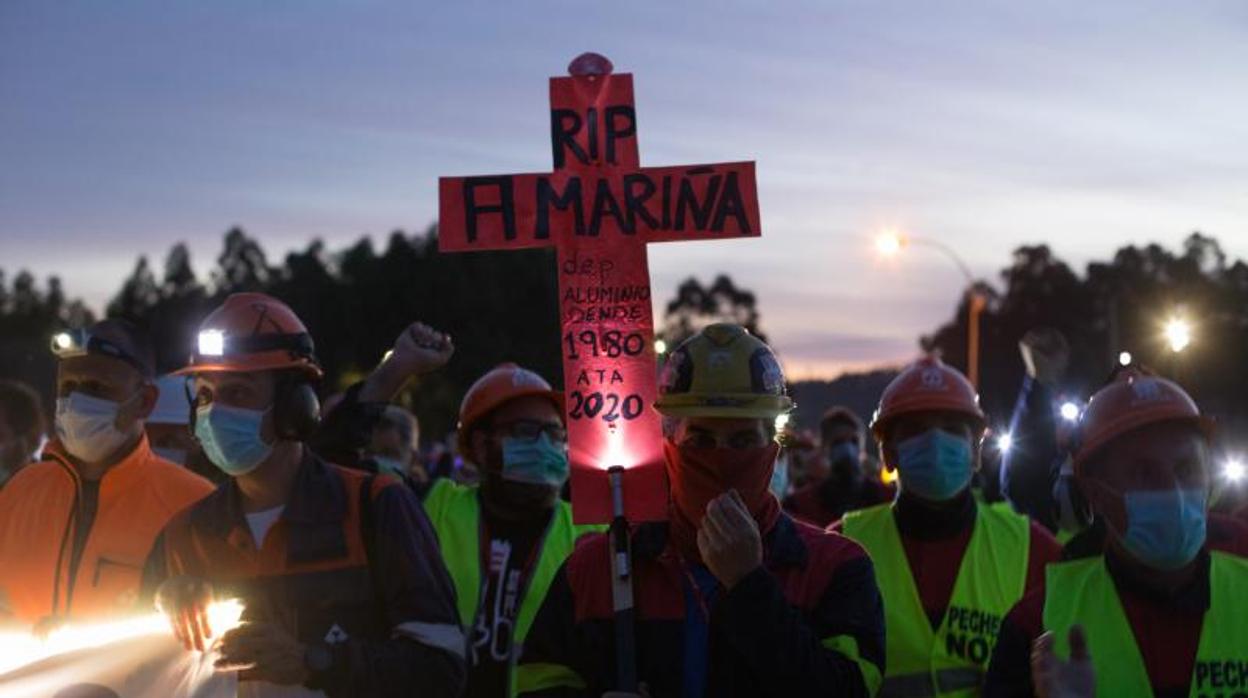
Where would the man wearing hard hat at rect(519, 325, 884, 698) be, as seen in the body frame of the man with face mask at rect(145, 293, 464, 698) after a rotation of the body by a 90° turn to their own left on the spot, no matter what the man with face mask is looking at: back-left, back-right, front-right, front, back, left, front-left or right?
front

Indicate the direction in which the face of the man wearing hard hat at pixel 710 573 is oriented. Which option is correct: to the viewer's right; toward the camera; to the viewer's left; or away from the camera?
toward the camera

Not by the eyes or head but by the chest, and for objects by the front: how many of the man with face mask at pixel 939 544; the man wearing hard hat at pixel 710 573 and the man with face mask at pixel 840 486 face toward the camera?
3

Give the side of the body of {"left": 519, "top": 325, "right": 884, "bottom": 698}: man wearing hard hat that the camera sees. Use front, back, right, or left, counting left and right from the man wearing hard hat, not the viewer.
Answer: front

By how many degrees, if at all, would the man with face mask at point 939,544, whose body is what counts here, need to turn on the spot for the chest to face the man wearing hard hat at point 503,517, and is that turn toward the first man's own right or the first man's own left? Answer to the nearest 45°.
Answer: approximately 90° to the first man's own right

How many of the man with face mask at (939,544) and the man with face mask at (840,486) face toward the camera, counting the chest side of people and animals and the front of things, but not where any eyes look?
2

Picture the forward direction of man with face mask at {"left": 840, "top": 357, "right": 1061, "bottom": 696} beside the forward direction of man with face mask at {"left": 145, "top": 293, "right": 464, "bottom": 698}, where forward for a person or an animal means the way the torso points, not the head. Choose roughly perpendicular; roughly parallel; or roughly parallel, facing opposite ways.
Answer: roughly parallel

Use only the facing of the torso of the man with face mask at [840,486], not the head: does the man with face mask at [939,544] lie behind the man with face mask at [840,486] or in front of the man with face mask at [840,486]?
in front

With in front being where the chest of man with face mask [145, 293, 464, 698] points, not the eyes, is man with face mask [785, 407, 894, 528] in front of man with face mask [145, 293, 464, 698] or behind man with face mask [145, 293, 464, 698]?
behind

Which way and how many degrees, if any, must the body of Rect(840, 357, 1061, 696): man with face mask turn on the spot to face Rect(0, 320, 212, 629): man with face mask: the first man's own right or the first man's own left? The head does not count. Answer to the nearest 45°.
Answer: approximately 90° to the first man's own right

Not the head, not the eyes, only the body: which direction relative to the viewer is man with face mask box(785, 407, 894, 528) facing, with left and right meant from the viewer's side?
facing the viewer
